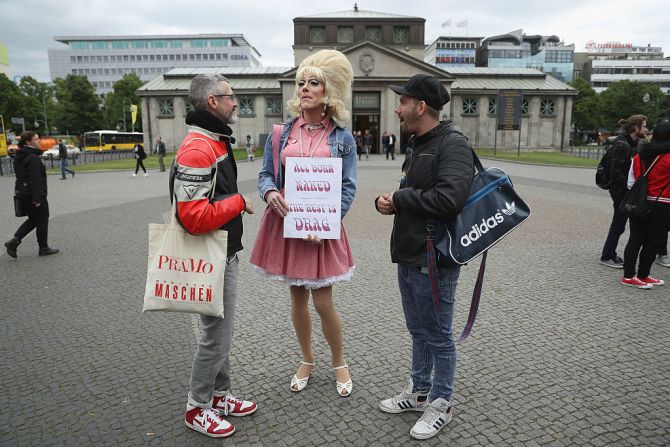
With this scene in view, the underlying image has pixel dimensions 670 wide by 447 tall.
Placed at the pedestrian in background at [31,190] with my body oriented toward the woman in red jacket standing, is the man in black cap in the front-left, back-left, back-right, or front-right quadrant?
front-right

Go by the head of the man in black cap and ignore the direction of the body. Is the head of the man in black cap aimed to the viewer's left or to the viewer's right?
to the viewer's left

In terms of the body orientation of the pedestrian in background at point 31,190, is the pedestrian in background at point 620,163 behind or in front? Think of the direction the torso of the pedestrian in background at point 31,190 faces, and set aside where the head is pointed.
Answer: in front

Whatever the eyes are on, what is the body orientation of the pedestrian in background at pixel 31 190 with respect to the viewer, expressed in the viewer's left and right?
facing to the right of the viewer

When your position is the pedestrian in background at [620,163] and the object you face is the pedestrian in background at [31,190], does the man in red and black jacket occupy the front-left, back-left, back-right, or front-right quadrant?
front-left

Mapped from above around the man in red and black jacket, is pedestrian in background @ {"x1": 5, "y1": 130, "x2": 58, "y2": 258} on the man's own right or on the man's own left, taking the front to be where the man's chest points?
on the man's own left

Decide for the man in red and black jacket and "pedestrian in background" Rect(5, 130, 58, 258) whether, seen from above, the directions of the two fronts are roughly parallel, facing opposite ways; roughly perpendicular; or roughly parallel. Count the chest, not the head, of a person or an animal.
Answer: roughly parallel

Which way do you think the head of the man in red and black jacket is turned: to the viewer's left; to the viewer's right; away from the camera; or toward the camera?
to the viewer's right

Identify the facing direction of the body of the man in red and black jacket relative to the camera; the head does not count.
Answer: to the viewer's right

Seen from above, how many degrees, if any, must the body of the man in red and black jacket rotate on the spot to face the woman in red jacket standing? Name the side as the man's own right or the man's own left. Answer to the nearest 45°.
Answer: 0° — they already face them

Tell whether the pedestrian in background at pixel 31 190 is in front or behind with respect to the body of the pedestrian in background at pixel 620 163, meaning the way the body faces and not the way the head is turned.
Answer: behind
